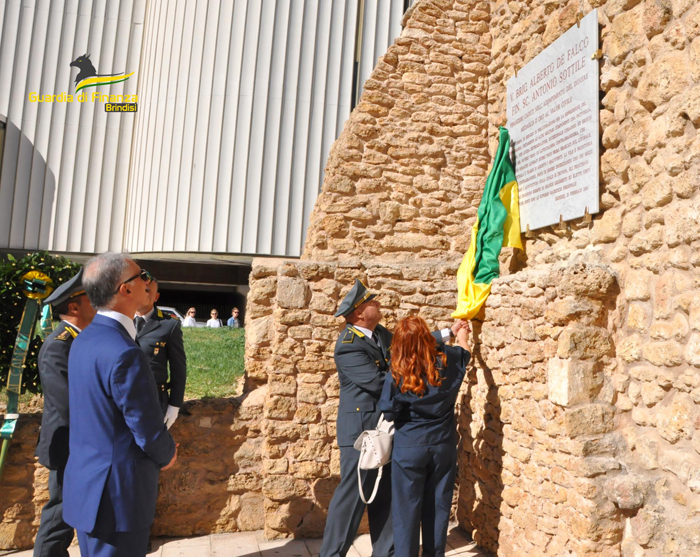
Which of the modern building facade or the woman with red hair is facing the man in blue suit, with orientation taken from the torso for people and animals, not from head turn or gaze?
the modern building facade

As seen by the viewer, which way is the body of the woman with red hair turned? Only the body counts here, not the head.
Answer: away from the camera

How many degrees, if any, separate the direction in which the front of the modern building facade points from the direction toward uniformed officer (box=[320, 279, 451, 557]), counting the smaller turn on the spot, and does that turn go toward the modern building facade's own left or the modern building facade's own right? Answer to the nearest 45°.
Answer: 0° — it already faces them

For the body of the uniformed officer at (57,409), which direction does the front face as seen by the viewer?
to the viewer's right

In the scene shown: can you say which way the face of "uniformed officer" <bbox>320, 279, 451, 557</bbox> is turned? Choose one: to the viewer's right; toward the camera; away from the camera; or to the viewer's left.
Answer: to the viewer's right

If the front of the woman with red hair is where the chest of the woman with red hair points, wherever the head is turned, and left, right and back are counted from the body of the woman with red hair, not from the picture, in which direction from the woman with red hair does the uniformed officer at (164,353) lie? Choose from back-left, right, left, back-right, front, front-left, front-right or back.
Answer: left

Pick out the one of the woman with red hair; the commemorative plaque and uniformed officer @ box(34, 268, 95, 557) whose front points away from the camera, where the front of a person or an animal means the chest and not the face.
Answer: the woman with red hair

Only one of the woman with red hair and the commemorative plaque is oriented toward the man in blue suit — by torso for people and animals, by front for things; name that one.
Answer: the commemorative plaque

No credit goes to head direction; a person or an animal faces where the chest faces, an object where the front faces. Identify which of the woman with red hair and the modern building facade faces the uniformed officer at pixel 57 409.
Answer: the modern building facade

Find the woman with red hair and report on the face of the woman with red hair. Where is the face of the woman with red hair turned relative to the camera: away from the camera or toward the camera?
away from the camera

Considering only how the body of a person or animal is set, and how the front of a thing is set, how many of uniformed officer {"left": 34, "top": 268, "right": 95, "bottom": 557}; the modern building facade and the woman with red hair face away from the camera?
1

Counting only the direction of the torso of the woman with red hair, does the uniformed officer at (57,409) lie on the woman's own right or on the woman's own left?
on the woman's own left

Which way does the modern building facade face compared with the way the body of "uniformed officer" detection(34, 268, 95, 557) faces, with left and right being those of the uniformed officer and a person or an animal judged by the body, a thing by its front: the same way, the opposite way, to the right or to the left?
to the right

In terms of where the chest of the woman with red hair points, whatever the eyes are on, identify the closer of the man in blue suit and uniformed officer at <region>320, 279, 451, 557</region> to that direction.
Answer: the uniformed officer
